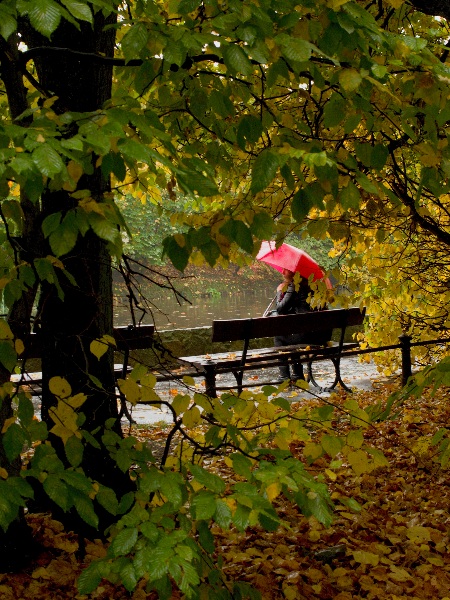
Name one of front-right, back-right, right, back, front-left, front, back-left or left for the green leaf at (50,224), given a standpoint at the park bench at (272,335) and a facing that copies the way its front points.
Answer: back-left

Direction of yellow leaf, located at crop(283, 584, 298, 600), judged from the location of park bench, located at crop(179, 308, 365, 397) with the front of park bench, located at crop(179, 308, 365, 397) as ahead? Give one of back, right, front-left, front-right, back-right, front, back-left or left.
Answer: back-left

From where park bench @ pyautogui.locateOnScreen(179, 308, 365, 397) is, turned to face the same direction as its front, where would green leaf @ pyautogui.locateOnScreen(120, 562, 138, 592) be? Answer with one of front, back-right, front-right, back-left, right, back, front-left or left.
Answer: back-left

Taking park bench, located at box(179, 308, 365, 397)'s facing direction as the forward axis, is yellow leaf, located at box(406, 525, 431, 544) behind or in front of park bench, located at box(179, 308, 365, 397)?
behind

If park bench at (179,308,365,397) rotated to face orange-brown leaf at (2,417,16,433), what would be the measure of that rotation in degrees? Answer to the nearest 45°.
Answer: approximately 135° to its left

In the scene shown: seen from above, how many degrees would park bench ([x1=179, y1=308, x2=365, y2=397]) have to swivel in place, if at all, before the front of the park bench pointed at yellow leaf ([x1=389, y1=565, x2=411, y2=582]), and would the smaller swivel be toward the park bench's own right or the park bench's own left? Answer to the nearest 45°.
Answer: approximately 135° to the park bench's own left

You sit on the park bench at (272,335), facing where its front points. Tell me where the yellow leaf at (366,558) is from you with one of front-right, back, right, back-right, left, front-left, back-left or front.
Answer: back-left

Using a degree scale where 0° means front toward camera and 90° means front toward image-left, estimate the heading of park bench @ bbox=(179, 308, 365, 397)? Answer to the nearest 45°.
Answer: approximately 135°

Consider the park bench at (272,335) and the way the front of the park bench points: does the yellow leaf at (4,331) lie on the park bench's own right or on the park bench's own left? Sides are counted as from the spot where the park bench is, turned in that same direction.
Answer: on the park bench's own left
